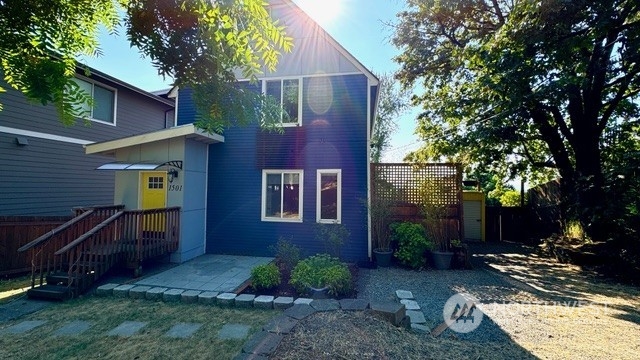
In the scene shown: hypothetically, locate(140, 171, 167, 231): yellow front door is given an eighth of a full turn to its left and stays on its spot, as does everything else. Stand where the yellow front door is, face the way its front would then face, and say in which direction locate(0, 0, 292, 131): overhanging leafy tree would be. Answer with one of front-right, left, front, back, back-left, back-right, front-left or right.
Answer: front-right

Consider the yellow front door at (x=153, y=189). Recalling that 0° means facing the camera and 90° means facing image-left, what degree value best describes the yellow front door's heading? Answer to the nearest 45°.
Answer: approximately 0°

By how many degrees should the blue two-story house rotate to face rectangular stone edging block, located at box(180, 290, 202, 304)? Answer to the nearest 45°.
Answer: approximately 45° to its right

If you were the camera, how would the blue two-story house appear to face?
facing the viewer

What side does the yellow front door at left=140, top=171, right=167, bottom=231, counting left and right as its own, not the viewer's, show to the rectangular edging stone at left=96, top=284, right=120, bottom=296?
front

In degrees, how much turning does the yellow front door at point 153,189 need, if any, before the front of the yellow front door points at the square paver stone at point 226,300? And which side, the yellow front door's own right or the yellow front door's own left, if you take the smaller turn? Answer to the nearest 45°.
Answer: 0° — it already faces it

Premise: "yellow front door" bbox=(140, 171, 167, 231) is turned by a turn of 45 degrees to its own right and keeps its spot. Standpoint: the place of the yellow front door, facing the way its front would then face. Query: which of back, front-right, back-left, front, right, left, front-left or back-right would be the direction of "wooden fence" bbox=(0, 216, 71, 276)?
front-right

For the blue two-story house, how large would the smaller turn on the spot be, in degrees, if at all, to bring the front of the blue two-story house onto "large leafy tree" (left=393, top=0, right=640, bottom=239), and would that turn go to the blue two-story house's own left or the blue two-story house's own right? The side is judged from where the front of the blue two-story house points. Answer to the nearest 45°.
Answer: approximately 90° to the blue two-story house's own left

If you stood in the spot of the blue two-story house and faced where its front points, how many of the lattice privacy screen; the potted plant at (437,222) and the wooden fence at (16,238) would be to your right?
1

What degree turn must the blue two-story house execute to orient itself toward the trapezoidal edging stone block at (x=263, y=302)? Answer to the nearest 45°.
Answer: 0° — it already faces it

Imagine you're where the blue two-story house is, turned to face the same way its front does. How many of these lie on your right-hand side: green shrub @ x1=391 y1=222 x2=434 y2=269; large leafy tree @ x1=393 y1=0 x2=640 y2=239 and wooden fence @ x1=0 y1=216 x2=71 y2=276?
1

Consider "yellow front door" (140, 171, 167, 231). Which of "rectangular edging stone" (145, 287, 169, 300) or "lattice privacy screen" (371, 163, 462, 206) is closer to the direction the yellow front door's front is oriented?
the rectangular edging stone

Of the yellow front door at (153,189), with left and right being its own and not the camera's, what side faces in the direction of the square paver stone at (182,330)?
front

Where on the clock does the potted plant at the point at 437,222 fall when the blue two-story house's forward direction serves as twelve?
The potted plant is roughly at 10 o'clock from the blue two-story house.

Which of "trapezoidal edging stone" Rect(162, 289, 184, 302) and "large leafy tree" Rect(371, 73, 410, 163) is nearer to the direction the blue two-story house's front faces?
the trapezoidal edging stone

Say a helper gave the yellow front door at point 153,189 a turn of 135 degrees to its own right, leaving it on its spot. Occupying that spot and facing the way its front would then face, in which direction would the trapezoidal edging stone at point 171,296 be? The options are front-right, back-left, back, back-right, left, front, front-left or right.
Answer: back-left
